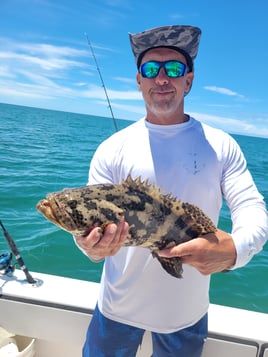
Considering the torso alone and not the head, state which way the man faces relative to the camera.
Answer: toward the camera

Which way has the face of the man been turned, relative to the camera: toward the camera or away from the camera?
toward the camera
